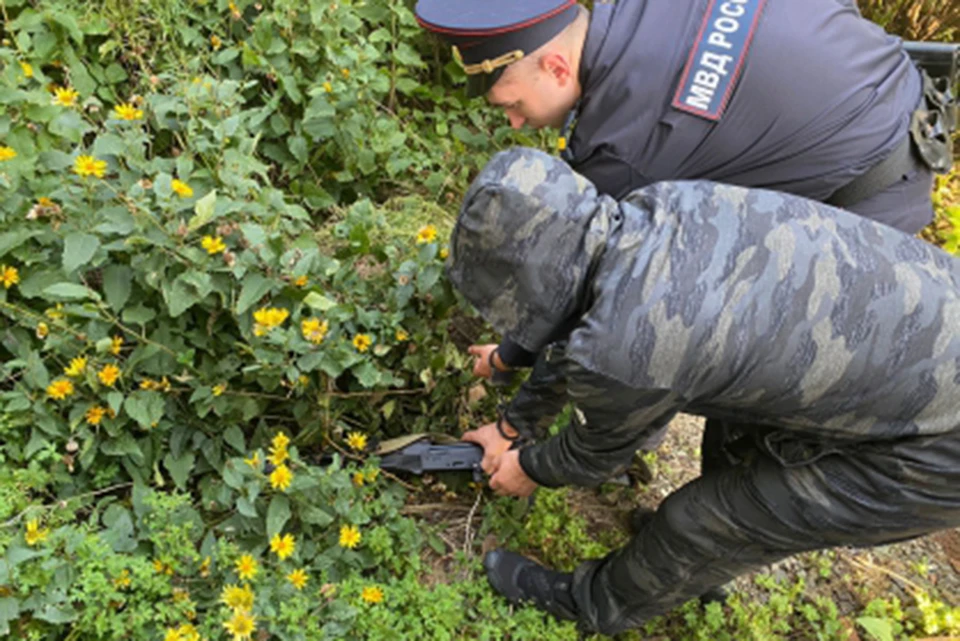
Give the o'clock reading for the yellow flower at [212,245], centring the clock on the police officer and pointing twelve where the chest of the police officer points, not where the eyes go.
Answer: The yellow flower is roughly at 11 o'clock from the police officer.

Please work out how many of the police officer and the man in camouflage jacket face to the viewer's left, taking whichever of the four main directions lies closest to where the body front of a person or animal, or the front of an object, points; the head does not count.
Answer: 2

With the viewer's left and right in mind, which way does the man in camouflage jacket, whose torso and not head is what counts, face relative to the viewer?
facing to the left of the viewer

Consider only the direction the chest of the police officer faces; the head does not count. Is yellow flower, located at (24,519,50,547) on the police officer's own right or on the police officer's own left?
on the police officer's own left

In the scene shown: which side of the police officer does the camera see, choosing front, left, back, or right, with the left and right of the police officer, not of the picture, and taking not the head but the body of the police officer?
left

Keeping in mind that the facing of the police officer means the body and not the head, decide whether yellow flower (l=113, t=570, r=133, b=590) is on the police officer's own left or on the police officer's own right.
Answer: on the police officer's own left

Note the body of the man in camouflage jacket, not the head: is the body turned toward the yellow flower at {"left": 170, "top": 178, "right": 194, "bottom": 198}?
yes

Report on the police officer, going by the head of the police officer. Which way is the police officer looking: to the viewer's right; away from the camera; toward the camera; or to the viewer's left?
to the viewer's left

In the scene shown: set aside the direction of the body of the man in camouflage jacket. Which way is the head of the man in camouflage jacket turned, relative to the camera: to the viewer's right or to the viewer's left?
to the viewer's left
